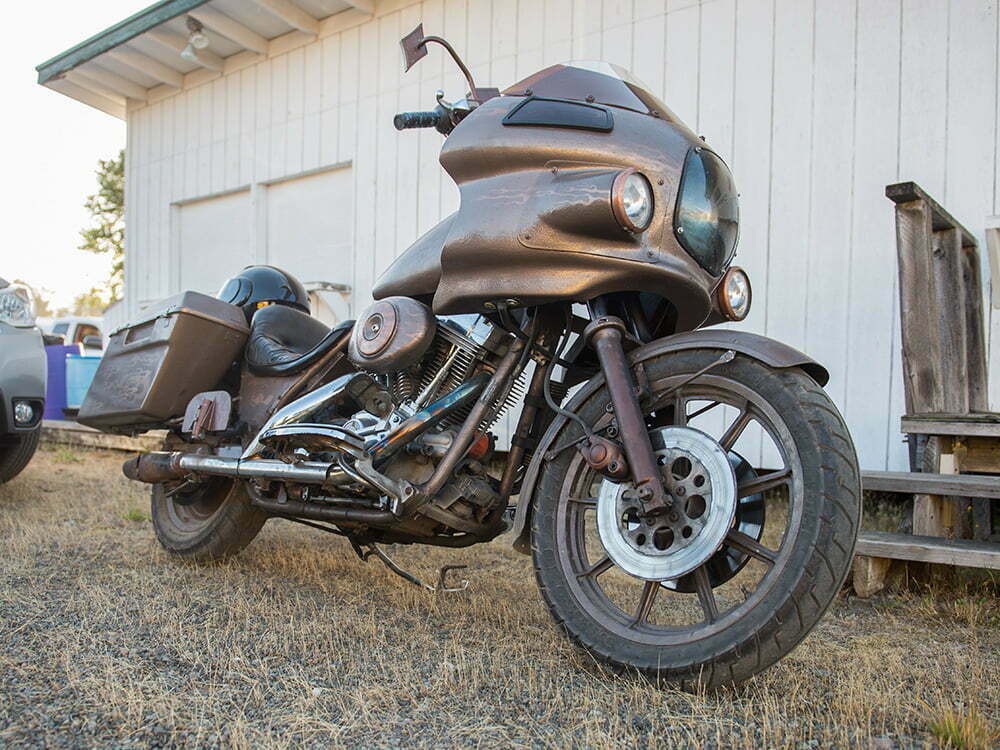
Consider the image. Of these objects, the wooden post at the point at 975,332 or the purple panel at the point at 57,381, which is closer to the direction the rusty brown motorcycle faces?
the wooden post

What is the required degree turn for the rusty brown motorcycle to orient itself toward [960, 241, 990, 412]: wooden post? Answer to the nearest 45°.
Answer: approximately 90° to its left

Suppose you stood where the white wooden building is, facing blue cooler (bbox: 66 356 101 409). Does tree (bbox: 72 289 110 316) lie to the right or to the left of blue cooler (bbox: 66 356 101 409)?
right

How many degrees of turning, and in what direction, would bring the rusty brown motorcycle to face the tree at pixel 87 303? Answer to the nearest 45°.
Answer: approximately 180°

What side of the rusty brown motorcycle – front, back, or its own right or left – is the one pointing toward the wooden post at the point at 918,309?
left

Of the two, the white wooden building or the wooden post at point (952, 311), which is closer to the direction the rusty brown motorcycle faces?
the wooden post

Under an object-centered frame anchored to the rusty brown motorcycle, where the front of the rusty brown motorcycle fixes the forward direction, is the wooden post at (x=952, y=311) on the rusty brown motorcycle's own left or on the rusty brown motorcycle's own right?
on the rusty brown motorcycle's own left

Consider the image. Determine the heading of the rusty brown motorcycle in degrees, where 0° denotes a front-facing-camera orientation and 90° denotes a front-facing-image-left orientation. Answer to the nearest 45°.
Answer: approximately 315°

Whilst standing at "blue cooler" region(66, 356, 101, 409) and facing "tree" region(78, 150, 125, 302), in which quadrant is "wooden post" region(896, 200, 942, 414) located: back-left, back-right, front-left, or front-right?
back-right

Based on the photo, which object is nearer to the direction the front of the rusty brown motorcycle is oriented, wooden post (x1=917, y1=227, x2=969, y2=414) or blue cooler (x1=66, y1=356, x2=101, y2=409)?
the wooden post

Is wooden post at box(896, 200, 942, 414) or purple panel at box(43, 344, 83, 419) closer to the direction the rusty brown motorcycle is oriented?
the wooden post

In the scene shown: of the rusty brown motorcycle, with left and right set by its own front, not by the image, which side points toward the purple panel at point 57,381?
back

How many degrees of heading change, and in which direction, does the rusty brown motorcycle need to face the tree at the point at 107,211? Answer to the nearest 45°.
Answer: approximately 180°
